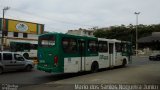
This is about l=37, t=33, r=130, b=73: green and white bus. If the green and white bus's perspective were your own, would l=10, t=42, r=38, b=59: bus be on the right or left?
on its left

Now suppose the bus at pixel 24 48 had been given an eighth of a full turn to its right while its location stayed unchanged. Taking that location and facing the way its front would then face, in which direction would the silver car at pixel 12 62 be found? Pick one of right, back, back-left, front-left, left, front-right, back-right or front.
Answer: front-right
